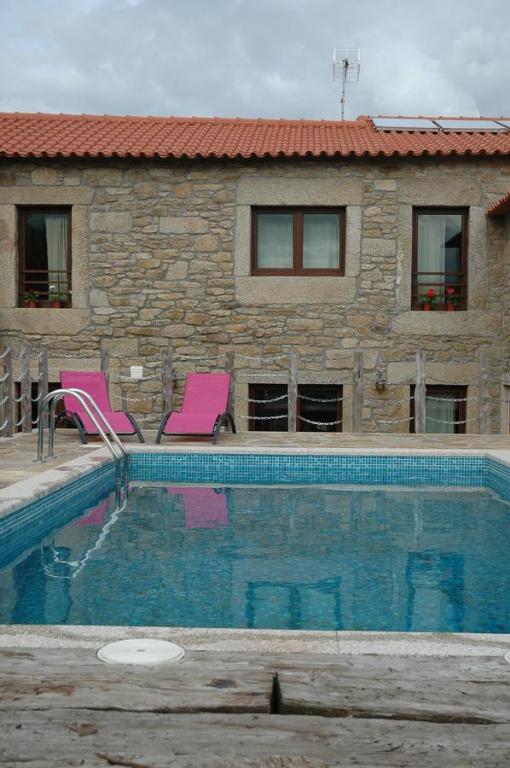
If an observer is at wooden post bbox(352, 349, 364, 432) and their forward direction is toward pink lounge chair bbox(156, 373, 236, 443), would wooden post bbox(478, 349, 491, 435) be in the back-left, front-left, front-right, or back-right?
back-left

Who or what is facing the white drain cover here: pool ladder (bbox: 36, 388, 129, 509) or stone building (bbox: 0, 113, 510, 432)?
the stone building

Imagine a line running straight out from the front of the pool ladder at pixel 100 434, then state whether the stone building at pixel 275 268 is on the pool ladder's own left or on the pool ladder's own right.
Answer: on the pool ladder's own left

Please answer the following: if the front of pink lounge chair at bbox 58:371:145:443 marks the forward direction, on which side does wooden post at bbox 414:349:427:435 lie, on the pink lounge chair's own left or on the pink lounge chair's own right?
on the pink lounge chair's own left

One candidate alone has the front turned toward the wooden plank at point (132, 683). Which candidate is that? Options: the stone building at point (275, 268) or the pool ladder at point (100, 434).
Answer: the stone building

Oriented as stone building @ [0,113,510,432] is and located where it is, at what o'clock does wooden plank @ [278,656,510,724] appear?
The wooden plank is roughly at 12 o'clock from the stone building.

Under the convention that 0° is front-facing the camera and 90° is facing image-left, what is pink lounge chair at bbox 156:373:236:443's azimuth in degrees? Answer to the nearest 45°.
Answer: approximately 45°

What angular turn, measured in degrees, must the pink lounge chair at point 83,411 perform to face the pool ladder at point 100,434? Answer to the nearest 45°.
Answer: approximately 45° to its right

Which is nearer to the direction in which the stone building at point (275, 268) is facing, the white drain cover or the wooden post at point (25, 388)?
the white drain cover
